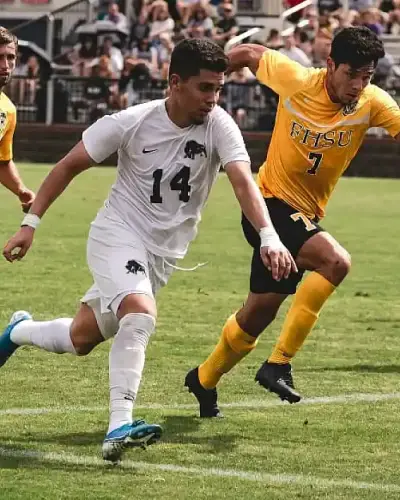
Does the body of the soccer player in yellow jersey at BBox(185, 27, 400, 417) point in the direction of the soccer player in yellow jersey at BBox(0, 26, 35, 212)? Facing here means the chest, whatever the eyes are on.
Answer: no

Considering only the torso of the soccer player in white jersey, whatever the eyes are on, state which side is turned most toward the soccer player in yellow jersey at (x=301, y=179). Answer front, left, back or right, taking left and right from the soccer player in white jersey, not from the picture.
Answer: left

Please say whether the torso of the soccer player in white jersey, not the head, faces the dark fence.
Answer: no

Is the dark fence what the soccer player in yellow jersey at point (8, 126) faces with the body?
no

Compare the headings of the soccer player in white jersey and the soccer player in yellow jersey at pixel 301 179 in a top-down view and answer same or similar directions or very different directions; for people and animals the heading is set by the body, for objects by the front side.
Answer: same or similar directions

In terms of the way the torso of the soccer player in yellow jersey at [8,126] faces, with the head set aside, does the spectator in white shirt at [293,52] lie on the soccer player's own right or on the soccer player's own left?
on the soccer player's own left

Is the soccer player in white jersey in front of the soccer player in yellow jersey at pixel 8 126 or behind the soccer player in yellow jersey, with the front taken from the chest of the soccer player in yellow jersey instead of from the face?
in front
